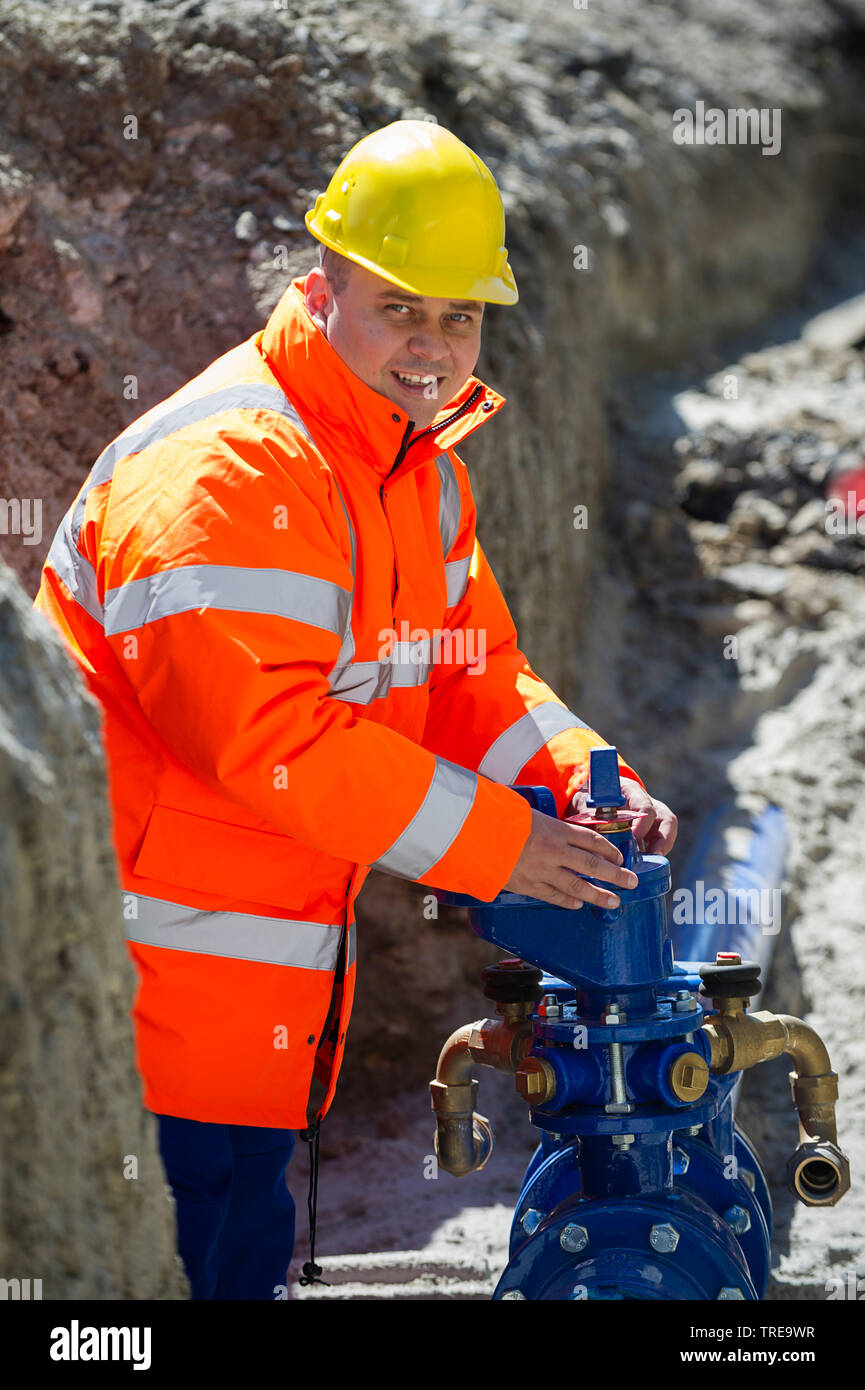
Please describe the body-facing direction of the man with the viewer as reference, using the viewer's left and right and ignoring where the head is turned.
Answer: facing the viewer and to the right of the viewer
